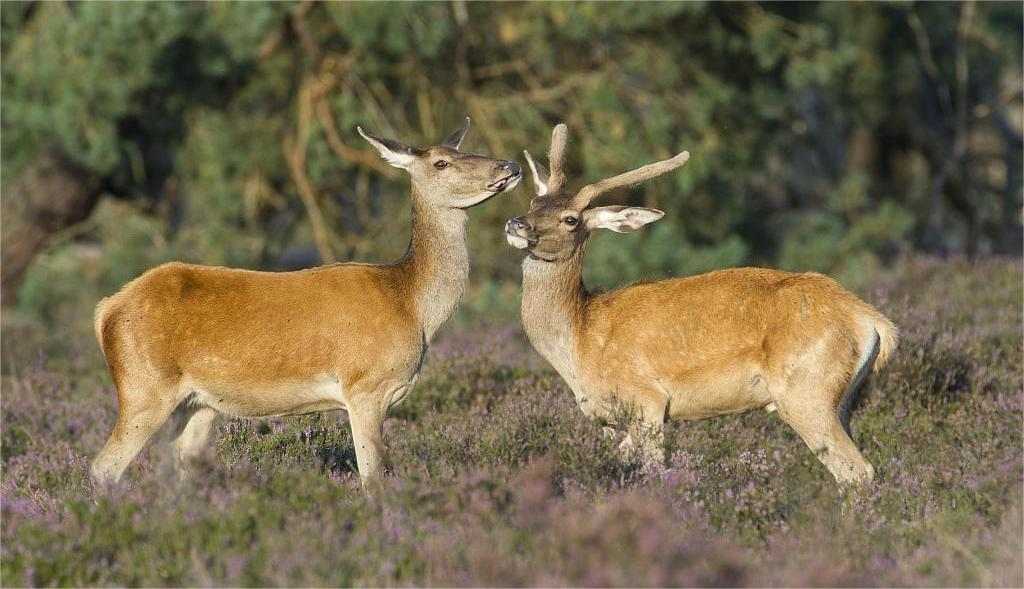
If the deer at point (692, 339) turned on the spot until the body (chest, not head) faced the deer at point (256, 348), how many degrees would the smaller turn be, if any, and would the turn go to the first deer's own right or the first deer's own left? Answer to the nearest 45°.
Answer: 0° — it already faces it

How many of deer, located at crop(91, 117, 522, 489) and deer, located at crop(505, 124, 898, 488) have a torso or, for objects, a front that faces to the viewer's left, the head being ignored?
1

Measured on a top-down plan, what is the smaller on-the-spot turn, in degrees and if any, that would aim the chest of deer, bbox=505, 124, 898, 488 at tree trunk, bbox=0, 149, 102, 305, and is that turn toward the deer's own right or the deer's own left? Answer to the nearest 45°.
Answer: approximately 45° to the deer's own right

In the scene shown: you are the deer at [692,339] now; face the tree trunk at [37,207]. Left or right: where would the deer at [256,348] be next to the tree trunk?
left

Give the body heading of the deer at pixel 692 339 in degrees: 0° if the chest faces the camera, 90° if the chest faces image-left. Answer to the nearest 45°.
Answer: approximately 90°

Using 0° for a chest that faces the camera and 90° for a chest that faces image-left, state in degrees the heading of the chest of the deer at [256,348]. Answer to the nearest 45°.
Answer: approximately 270°

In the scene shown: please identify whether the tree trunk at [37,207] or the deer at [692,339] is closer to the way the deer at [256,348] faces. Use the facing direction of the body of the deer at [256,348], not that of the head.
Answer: the deer

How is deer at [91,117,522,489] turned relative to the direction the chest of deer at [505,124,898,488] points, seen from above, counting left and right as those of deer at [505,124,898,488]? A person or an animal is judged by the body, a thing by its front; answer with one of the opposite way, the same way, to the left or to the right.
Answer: the opposite way

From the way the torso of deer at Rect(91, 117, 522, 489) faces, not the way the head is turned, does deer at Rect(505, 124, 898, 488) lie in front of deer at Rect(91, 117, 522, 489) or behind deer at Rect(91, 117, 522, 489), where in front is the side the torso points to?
in front
